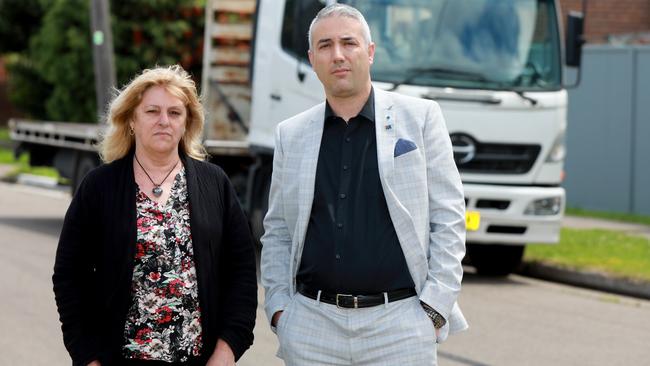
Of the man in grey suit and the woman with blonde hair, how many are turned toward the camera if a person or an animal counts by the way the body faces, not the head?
2

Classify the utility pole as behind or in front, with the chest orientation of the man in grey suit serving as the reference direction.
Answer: behind

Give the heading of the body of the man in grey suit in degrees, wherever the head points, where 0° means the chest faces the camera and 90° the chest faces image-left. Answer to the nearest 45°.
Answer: approximately 0°

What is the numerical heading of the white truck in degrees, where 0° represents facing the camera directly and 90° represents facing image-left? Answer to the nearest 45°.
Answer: approximately 315°

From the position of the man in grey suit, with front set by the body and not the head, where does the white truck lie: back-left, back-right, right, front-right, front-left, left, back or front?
back
